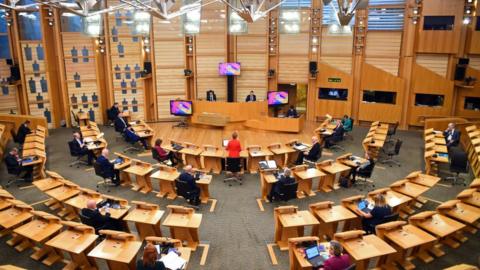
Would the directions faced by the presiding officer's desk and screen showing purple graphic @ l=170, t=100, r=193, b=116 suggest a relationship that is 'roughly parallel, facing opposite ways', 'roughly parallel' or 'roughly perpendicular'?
roughly parallel

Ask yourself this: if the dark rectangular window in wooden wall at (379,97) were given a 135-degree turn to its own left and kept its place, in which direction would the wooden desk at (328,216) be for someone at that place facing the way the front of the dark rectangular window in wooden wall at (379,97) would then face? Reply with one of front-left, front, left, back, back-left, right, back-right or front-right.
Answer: back-right

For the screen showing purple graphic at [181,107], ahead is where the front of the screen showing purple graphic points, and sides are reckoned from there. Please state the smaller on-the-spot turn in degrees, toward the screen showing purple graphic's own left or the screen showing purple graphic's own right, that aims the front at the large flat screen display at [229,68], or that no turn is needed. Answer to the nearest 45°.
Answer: approximately 90° to the screen showing purple graphic's own left

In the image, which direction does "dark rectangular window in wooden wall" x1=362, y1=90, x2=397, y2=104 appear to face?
toward the camera

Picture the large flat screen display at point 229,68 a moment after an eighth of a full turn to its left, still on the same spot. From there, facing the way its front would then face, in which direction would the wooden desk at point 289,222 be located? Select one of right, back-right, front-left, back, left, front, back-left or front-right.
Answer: front-right

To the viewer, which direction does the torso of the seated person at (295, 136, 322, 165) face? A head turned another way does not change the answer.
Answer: to the viewer's left

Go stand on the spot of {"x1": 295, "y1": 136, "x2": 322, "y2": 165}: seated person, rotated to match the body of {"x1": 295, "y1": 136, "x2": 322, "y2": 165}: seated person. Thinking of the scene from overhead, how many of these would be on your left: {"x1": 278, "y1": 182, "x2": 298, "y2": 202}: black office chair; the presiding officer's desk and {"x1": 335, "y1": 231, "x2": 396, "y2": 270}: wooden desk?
2

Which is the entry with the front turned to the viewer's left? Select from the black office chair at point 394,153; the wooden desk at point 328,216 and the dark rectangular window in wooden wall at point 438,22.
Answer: the black office chair

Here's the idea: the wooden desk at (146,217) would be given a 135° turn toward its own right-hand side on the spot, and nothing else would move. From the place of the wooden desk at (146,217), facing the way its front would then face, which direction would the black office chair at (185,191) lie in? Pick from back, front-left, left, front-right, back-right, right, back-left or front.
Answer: right

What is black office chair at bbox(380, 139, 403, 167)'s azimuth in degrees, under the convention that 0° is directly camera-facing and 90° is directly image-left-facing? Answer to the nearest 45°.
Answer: approximately 90°

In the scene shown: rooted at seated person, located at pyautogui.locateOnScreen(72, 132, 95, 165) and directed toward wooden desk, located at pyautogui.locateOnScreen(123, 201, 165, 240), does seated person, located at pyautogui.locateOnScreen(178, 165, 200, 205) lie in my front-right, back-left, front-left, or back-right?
front-left

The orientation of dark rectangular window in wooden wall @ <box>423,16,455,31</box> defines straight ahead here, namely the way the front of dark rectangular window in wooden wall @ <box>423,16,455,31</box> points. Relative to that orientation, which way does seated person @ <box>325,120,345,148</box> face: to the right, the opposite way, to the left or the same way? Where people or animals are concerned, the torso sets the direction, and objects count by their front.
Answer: to the right

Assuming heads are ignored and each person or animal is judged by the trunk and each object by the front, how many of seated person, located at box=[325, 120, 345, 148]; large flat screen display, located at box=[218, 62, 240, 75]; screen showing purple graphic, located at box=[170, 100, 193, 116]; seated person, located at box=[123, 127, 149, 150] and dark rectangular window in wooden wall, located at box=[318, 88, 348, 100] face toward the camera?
3

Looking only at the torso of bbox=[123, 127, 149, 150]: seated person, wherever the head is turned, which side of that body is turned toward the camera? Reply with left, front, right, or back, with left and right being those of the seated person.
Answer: right

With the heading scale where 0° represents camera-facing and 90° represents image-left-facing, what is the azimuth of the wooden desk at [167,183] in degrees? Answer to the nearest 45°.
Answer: approximately 45°

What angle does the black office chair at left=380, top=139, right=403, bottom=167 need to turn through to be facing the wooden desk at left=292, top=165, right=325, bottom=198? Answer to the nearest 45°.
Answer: approximately 45° to its left
